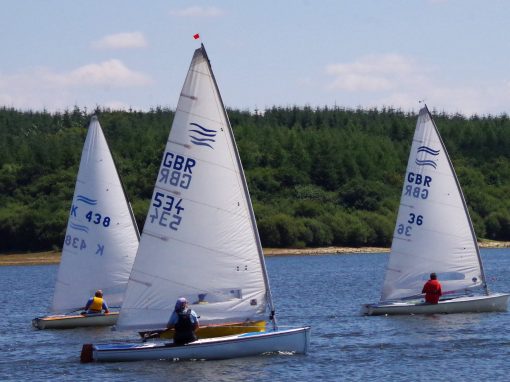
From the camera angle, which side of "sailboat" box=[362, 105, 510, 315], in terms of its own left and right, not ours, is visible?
right

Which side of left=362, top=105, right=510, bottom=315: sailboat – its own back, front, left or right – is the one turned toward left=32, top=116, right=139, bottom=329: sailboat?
back

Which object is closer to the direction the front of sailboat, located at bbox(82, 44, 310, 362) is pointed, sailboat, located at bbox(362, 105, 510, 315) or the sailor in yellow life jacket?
the sailboat

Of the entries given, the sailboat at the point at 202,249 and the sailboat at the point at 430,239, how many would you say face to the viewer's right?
2

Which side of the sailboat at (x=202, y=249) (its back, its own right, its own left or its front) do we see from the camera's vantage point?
right

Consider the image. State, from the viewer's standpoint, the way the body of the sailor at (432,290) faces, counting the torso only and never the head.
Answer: away from the camera

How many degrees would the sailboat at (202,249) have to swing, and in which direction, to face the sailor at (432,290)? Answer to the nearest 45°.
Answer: approximately 45° to its left

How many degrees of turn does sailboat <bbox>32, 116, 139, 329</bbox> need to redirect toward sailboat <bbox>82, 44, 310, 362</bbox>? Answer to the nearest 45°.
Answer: approximately 90° to its right

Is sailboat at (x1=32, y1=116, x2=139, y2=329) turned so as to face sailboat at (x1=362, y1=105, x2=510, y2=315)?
yes

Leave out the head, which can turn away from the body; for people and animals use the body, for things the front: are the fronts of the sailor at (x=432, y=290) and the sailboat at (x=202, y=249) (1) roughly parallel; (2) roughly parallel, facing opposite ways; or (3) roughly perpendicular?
roughly perpendicular

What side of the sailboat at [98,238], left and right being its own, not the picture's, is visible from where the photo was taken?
right

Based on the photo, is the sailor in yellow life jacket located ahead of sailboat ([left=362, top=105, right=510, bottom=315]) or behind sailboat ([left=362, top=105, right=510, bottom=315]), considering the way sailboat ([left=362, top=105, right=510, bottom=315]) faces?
behind
